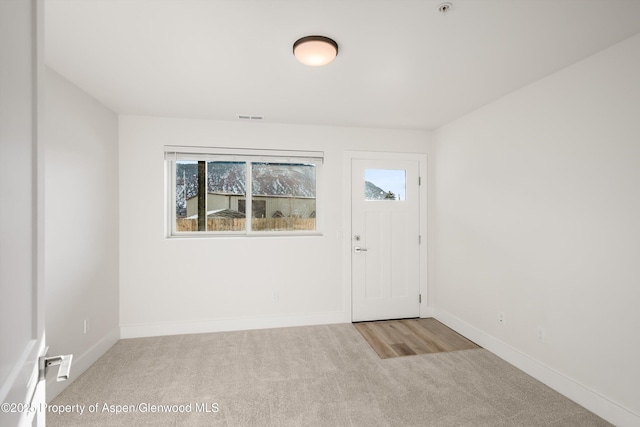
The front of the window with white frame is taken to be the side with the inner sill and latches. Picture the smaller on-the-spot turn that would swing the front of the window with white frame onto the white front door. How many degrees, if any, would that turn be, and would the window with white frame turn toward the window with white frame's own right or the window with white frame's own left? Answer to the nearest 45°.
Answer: approximately 90° to the window with white frame's own left

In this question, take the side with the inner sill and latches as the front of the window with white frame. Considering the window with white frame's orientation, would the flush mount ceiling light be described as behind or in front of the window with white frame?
in front

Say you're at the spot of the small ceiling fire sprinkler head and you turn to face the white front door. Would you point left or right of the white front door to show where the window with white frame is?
left

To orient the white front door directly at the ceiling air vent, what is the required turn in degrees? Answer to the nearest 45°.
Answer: approximately 45° to its right
